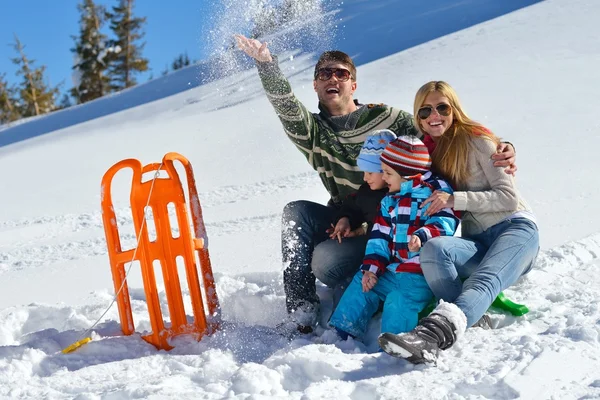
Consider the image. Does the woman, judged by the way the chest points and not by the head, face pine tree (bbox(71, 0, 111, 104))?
no

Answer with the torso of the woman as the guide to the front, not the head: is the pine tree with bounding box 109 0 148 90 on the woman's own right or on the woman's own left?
on the woman's own right

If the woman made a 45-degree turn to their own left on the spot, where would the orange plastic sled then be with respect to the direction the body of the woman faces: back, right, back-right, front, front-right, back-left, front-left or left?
right

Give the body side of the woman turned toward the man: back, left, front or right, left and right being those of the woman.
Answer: right

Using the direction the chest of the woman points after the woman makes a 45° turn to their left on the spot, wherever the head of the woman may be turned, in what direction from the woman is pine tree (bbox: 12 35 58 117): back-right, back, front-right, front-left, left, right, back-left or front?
back-right

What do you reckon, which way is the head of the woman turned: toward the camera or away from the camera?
toward the camera

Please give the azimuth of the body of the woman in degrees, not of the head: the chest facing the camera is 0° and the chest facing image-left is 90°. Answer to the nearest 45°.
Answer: approximately 45°
